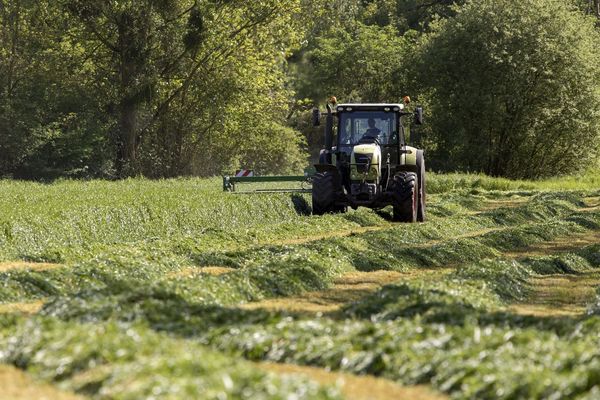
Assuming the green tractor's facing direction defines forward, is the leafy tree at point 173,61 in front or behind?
behind

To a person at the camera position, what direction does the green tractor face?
facing the viewer

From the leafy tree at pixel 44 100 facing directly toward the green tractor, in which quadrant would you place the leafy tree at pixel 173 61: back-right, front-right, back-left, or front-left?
front-left

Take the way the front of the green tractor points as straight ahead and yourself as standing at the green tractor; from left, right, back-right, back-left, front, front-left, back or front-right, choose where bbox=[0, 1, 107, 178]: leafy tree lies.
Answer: back-right
